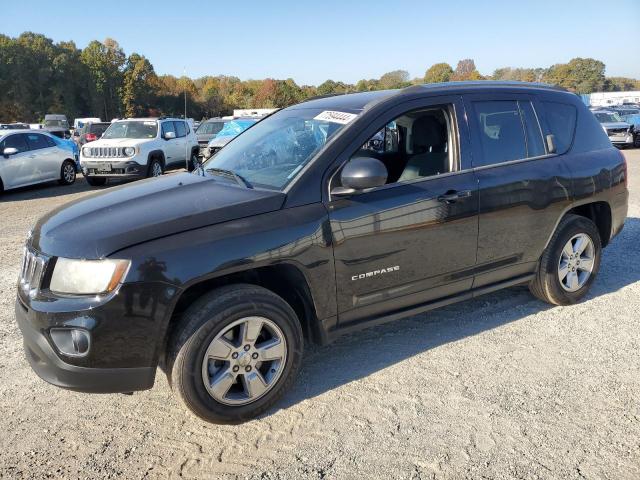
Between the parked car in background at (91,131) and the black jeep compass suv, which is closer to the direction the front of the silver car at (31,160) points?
the black jeep compass suv

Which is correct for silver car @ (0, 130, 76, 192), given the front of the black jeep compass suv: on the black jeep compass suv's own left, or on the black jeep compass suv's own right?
on the black jeep compass suv's own right

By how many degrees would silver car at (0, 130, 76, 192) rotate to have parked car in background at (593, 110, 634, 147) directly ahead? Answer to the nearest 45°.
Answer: approximately 135° to its left

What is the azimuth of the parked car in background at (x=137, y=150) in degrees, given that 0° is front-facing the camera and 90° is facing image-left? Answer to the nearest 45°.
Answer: approximately 45°

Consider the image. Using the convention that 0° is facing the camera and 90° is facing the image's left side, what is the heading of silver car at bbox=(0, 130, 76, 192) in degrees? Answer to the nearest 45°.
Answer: approximately 45°

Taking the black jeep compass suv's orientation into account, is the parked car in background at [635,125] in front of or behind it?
behind

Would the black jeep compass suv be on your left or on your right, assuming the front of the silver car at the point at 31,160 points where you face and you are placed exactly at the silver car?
on your left

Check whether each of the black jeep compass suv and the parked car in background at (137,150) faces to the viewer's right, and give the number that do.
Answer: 0

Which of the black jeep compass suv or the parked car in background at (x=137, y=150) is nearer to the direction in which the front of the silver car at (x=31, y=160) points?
the black jeep compass suv

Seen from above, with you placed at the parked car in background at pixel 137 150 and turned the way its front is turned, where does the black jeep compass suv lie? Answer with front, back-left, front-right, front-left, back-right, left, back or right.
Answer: front-left
